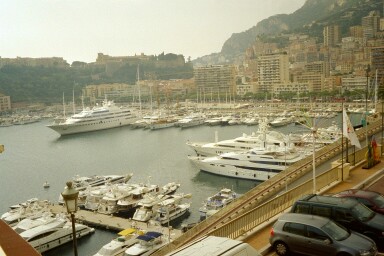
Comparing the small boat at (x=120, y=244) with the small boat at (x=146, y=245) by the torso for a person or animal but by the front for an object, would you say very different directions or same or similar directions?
same or similar directions

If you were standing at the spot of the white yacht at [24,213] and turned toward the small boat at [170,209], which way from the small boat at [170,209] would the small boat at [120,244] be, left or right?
right

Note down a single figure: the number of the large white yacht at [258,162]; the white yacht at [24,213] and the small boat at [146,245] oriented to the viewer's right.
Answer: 0

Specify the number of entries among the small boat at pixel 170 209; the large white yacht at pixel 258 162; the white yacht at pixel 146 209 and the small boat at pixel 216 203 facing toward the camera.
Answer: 0

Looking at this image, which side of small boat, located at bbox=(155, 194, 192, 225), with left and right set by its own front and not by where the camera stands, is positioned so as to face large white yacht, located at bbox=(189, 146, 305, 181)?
front

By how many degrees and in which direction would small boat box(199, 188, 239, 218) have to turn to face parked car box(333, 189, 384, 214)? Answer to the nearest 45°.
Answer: approximately 135° to its right

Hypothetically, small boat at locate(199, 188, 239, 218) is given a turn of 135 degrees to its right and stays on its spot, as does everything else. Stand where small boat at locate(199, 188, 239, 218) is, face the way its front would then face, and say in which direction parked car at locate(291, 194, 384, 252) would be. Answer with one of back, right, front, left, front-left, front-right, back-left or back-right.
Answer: front

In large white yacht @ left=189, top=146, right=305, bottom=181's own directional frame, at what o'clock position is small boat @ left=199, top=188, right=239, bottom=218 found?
The small boat is roughly at 8 o'clock from the large white yacht.

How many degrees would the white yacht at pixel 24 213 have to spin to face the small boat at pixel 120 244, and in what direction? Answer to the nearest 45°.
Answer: approximately 90° to its left

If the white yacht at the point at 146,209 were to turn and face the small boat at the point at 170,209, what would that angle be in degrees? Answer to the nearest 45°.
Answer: approximately 45° to its right

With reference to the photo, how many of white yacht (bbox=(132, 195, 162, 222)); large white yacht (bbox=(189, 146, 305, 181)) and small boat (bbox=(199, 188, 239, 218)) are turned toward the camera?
0

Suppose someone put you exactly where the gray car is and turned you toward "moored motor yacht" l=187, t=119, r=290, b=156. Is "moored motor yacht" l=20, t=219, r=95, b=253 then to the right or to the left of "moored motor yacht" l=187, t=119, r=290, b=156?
left
